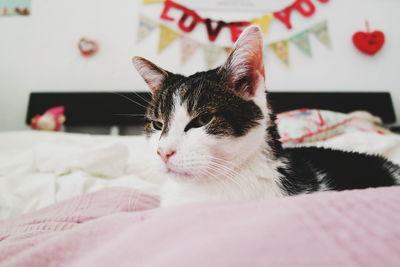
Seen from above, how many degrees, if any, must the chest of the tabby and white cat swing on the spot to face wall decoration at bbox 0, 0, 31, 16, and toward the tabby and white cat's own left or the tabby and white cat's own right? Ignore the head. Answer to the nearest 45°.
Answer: approximately 90° to the tabby and white cat's own right

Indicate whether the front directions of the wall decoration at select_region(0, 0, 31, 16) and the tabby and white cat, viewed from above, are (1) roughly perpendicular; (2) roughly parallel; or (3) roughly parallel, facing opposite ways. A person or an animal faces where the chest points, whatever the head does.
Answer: roughly perpendicular

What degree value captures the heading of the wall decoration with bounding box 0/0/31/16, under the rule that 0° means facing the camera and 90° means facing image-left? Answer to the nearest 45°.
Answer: approximately 0°

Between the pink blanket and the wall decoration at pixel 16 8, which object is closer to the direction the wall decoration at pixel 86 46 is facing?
the pink blanket

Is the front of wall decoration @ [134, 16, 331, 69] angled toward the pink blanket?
yes

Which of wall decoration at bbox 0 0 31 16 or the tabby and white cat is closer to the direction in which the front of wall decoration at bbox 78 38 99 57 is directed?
the tabby and white cat

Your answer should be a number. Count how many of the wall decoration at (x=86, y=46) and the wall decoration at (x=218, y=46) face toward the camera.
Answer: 2

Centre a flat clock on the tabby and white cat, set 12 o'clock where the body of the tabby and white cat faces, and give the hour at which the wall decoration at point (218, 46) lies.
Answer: The wall decoration is roughly at 4 o'clock from the tabby and white cat.

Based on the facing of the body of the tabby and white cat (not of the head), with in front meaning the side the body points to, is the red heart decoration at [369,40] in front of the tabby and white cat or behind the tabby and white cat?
behind

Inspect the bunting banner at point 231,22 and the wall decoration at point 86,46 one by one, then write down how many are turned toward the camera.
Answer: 2

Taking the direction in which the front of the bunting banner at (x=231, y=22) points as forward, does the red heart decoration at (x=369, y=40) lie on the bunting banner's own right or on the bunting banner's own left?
on the bunting banner's own left
